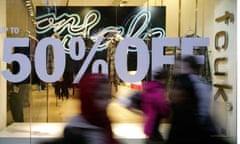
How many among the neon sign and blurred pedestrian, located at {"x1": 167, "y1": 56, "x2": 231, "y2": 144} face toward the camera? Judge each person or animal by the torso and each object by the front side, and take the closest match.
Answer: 1

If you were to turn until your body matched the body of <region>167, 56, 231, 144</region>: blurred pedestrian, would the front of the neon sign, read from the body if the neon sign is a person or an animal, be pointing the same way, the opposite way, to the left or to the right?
to the left

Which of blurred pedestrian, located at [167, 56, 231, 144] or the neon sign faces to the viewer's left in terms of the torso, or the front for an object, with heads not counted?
the blurred pedestrian

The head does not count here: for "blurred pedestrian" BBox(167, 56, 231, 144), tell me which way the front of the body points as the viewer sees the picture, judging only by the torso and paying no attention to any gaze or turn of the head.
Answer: to the viewer's left

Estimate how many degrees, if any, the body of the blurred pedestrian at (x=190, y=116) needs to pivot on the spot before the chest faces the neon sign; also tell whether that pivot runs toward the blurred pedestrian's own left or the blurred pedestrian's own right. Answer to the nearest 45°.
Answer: approximately 45° to the blurred pedestrian's own right
